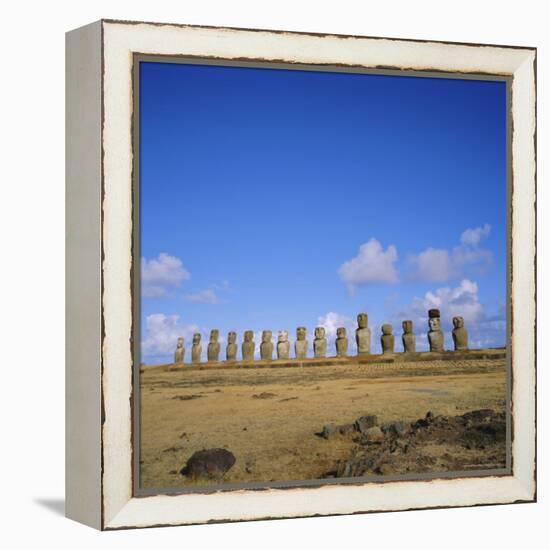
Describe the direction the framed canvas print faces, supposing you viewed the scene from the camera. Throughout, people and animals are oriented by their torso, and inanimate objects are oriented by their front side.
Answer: facing the viewer and to the right of the viewer
